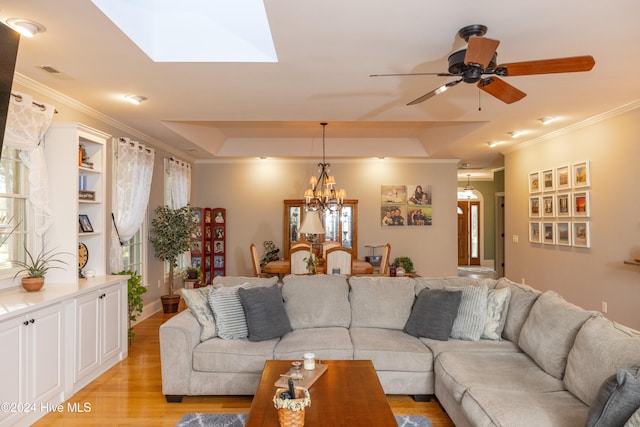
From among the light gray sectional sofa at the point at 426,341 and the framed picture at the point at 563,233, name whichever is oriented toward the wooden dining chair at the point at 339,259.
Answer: the framed picture

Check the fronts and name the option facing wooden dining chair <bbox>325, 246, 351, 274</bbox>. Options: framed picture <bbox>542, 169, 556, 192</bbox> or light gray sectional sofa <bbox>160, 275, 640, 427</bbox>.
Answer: the framed picture

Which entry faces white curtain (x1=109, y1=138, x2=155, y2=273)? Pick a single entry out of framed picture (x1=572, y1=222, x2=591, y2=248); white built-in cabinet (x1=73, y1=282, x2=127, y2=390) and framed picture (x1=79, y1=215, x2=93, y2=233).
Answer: framed picture (x1=572, y1=222, x2=591, y2=248)

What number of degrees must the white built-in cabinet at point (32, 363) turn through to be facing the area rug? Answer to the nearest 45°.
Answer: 0° — it already faces it

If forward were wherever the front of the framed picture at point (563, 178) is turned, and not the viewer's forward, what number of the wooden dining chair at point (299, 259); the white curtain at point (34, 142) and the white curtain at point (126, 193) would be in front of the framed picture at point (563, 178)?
3

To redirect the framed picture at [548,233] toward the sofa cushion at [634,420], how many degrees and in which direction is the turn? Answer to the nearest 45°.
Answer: approximately 45° to its left

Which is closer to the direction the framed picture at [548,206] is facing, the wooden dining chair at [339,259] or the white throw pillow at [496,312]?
the wooden dining chair

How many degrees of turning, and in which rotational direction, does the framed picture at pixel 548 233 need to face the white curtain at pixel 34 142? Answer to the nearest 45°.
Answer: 0° — it already faces it

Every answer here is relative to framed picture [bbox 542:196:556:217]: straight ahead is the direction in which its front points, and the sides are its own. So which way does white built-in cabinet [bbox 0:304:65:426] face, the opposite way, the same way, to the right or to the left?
the opposite way

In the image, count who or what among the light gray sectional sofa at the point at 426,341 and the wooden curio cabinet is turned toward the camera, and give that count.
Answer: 2

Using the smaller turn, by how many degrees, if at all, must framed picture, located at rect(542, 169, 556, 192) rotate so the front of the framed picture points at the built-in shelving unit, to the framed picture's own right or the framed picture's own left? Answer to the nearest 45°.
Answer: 0° — it already faces it

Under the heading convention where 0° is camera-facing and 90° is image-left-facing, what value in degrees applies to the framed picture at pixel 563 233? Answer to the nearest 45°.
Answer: approximately 45°

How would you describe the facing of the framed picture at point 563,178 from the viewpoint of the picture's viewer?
facing the viewer and to the left of the viewer

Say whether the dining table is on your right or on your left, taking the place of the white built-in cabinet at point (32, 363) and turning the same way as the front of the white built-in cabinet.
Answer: on your left

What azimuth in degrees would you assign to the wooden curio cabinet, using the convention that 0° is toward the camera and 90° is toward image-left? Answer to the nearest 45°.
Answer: approximately 0°

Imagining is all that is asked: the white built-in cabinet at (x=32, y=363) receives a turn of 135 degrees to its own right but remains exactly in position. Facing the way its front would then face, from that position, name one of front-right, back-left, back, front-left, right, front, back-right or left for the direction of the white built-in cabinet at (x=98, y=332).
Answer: back-right
